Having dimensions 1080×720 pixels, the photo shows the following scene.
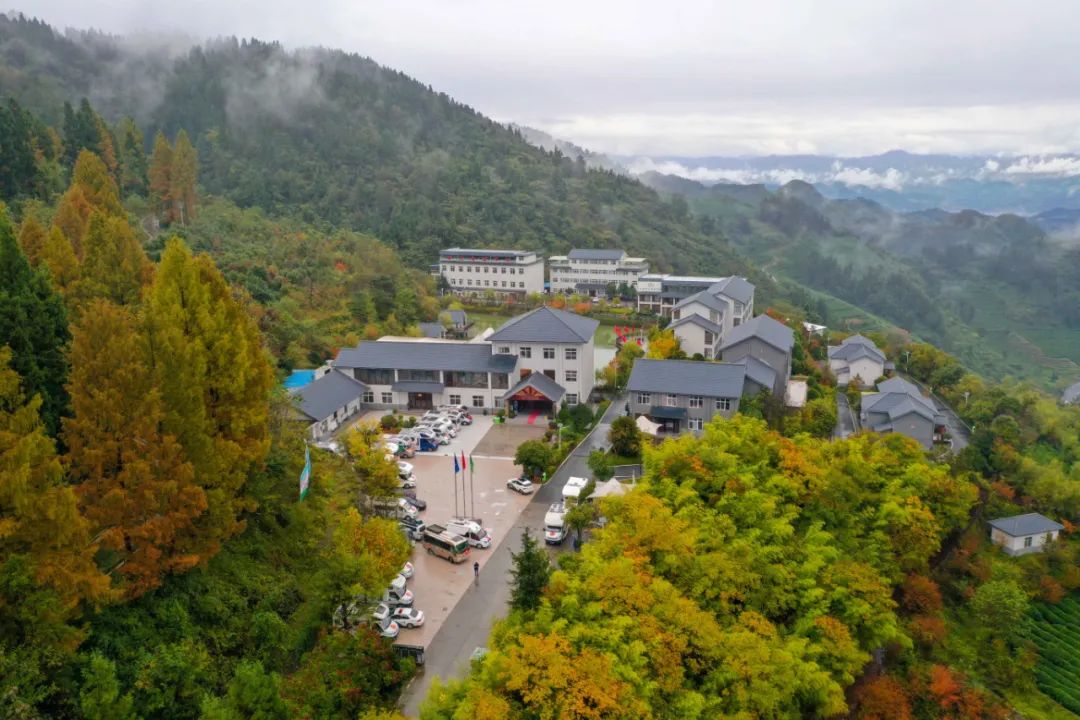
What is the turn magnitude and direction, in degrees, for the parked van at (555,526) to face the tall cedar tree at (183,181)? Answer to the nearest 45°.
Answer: approximately 135° to its right

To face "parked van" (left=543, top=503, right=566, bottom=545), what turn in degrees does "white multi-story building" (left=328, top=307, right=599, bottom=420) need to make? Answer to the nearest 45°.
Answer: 0° — it already faces it

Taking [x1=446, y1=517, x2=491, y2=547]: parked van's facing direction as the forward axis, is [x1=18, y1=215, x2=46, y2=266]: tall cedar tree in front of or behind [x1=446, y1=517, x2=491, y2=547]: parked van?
behind

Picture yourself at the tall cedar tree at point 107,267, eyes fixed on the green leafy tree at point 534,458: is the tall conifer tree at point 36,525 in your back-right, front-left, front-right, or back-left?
front-right

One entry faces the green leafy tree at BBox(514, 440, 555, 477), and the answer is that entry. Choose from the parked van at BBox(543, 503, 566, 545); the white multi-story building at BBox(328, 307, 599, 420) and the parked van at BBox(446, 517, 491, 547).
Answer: the white multi-story building

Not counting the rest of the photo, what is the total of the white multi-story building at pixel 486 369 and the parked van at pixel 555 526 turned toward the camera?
2

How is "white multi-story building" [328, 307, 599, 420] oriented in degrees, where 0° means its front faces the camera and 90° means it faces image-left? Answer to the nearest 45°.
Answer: approximately 0°

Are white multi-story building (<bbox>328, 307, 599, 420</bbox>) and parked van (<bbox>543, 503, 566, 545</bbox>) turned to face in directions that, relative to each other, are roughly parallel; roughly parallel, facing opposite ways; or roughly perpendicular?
roughly parallel

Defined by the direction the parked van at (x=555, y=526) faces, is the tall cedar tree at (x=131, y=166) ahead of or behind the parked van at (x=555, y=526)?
behind

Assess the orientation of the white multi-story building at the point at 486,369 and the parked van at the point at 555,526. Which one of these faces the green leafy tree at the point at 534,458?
the white multi-story building

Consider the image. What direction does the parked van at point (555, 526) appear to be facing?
toward the camera

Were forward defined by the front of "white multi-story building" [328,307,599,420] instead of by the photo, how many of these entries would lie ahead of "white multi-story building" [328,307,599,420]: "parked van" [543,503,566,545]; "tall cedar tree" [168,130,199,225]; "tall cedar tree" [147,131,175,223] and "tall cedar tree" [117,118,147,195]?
1

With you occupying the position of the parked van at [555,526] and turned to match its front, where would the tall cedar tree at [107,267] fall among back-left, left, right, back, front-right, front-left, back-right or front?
right

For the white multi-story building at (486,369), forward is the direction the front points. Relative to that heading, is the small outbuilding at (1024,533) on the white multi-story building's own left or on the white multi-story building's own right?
on the white multi-story building's own left

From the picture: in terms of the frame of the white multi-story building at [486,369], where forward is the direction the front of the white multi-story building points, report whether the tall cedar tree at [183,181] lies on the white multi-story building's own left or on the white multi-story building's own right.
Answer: on the white multi-story building's own right
